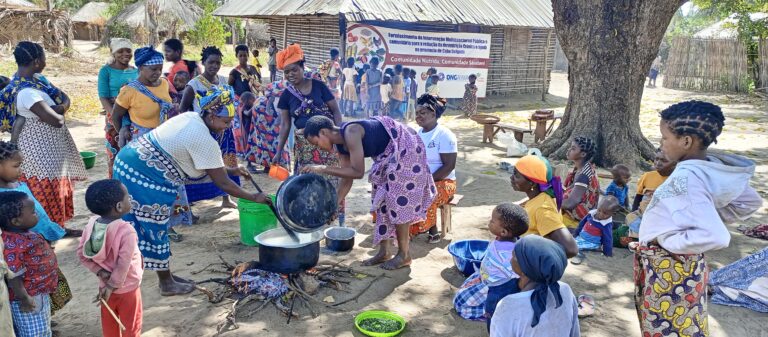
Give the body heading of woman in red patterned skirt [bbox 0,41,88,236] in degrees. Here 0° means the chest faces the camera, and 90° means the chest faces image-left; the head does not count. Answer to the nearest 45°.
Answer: approximately 270°

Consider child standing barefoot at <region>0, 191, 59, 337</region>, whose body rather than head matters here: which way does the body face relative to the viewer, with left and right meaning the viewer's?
facing to the right of the viewer

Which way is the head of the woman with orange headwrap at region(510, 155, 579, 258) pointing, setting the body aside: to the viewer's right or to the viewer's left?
to the viewer's left

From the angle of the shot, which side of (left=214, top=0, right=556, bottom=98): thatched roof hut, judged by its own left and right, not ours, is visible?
front

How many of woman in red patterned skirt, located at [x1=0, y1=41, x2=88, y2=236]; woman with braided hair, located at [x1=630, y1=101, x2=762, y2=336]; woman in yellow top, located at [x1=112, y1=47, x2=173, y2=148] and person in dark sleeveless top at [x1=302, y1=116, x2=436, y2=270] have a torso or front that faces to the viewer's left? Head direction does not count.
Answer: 2

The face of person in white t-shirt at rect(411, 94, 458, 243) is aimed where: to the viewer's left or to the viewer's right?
to the viewer's left

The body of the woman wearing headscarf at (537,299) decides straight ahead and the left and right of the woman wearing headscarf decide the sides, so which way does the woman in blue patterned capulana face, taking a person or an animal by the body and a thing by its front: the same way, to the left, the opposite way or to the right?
to the right

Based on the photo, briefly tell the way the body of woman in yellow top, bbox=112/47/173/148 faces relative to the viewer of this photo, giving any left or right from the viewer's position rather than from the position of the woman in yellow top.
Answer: facing the viewer and to the right of the viewer

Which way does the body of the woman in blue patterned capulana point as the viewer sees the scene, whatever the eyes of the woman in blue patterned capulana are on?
to the viewer's right

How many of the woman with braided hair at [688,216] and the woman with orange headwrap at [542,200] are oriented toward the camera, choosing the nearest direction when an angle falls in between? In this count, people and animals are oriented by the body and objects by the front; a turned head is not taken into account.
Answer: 0

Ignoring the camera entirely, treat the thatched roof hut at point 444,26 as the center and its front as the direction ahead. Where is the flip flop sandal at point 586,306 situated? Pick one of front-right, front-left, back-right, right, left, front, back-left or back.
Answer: front

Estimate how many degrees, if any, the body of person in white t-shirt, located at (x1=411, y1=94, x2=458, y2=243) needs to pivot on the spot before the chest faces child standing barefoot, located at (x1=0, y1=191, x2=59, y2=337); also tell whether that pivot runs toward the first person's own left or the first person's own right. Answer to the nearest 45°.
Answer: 0° — they already face them

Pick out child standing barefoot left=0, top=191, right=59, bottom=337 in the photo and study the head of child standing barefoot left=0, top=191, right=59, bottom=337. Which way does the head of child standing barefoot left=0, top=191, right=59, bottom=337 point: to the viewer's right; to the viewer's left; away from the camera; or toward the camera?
to the viewer's right

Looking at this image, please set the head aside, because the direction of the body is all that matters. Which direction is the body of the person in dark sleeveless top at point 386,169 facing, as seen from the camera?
to the viewer's left
